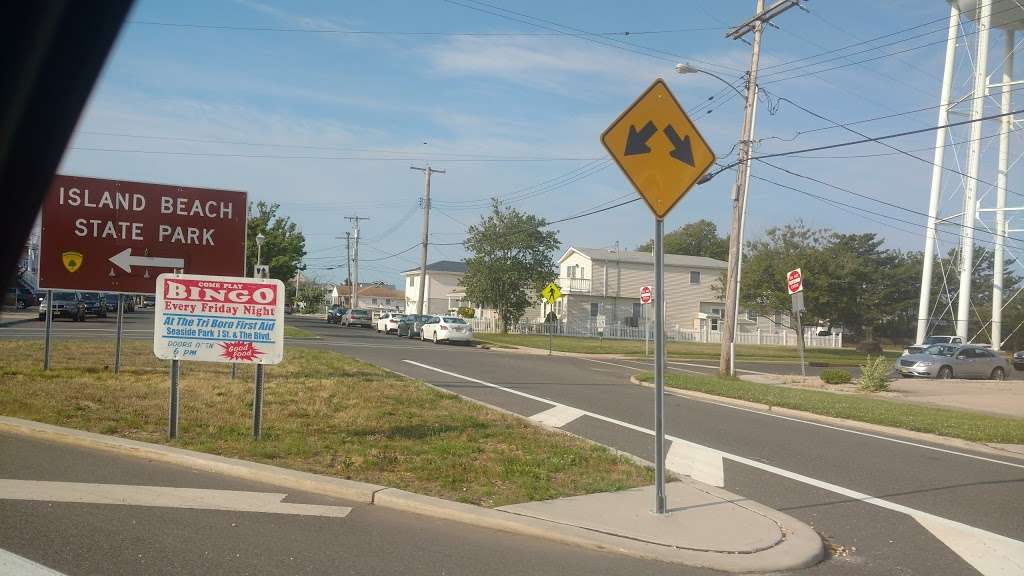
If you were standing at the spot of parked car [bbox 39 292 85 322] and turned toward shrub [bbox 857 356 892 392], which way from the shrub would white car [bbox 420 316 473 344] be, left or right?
left

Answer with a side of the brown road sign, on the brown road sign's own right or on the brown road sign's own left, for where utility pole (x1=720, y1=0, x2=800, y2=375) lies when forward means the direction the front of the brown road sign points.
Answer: on the brown road sign's own left

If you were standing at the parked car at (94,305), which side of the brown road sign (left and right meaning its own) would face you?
back

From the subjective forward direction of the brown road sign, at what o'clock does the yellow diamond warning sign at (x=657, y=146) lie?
The yellow diamond warning sign is roughly at 11 o'clock from the brown road sign.

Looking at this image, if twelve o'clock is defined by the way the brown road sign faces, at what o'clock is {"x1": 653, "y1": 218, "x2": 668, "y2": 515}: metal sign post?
The metal sign post is roughly at 11 o'clock from the brown road sign.

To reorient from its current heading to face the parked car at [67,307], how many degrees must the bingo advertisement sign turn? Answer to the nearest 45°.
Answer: approximately 180°

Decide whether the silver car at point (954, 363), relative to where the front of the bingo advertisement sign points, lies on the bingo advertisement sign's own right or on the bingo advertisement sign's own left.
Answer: on the bingo advertisement sign's own left

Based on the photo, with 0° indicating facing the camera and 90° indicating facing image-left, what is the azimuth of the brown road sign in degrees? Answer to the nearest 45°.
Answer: approximately 0°

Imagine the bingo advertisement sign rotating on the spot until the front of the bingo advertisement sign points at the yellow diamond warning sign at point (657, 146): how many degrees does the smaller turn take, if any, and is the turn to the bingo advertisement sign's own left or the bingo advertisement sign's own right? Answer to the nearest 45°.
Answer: approximately 45° to the bingo advertisement sign's own left

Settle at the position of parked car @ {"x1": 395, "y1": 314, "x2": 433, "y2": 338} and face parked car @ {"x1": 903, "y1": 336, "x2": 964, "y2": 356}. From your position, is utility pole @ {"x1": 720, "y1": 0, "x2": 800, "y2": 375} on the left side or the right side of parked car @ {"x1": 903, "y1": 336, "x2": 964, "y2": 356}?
right

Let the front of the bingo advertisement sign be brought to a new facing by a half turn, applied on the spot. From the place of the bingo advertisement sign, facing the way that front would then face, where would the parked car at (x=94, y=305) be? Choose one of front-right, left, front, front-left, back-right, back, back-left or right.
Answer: front

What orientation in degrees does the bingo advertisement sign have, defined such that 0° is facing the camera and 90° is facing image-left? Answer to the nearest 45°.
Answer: approximately 0°
